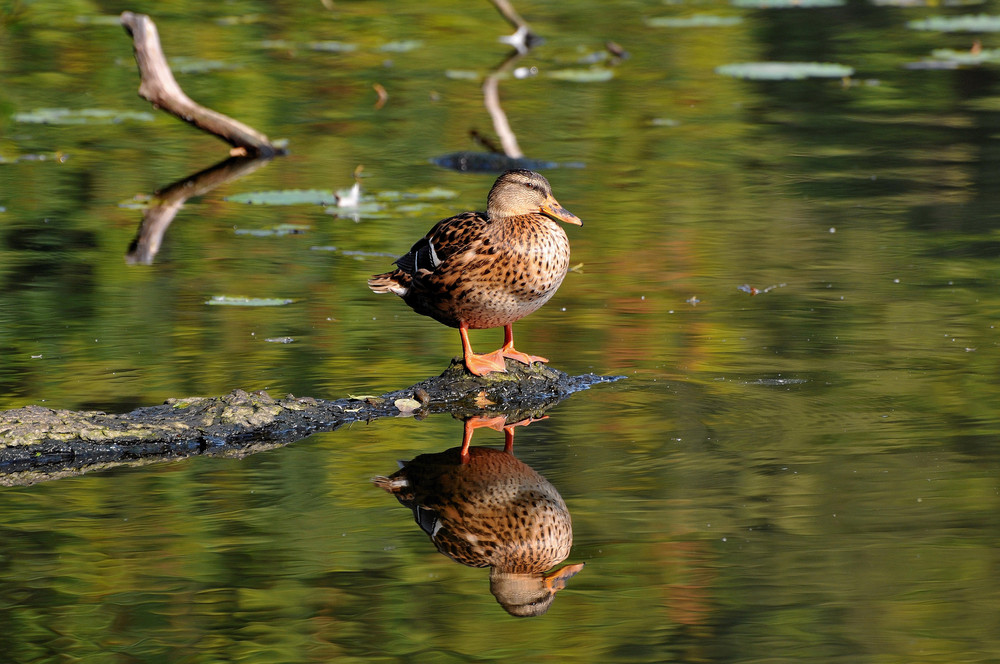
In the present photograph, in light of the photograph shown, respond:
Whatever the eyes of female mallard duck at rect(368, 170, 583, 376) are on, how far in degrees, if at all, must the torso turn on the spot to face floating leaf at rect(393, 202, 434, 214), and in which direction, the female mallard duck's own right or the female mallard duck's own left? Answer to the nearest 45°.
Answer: approximately 135° to the female mallard duck's own left

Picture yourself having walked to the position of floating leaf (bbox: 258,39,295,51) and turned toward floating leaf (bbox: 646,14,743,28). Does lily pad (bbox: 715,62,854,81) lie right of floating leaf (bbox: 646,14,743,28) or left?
right

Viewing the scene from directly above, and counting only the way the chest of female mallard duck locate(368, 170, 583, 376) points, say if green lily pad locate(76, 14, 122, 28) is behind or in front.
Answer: behind

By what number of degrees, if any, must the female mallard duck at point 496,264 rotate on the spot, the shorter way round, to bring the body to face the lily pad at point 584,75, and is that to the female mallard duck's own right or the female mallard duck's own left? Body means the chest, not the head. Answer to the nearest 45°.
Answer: approximately 135° to the female mallard duck's own left

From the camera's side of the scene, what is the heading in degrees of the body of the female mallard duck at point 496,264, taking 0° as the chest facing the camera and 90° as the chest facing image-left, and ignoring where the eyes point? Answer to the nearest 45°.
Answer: approximately 315°

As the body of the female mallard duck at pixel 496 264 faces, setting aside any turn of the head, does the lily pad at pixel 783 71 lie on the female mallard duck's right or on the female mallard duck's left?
on the female mallard duck's left

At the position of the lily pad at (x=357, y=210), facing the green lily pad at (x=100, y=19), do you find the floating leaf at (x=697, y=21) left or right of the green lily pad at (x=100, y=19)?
right

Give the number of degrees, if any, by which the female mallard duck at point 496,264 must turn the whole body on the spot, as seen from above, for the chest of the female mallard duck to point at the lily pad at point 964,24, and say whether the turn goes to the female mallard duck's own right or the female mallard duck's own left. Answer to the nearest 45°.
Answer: approximately 90° to the female mallard duck's own left

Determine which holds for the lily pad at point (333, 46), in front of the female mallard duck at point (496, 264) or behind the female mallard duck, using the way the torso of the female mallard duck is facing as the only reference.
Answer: behind

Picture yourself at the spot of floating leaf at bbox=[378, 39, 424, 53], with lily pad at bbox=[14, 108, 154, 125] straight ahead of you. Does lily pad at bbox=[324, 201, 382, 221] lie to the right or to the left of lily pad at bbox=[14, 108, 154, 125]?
left

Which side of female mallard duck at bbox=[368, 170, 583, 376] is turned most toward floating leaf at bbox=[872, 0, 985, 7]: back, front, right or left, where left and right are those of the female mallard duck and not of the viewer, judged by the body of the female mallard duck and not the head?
left

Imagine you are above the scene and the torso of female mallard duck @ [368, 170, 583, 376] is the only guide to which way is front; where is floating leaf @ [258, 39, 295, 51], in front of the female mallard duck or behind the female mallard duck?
behind
